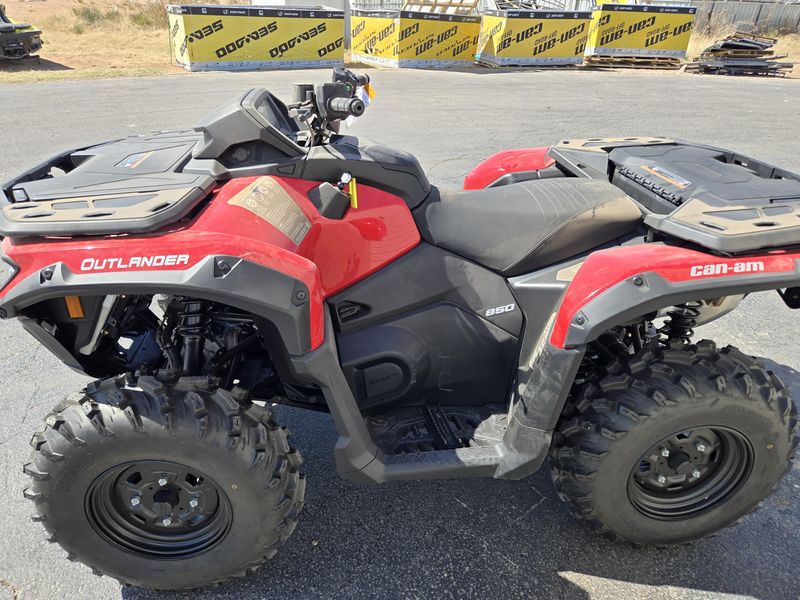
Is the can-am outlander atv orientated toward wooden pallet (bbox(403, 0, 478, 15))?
no

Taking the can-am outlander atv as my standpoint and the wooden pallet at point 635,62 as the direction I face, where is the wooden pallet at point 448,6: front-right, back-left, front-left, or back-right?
front-left

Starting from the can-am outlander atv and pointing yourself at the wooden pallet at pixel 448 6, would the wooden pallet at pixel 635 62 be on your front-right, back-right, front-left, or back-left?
front-right

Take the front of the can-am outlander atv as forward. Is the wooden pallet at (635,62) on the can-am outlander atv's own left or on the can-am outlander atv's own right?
on the can-am outlander atv's own right

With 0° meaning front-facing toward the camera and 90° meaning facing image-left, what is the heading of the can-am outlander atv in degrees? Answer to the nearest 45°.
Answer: approximately 90°
